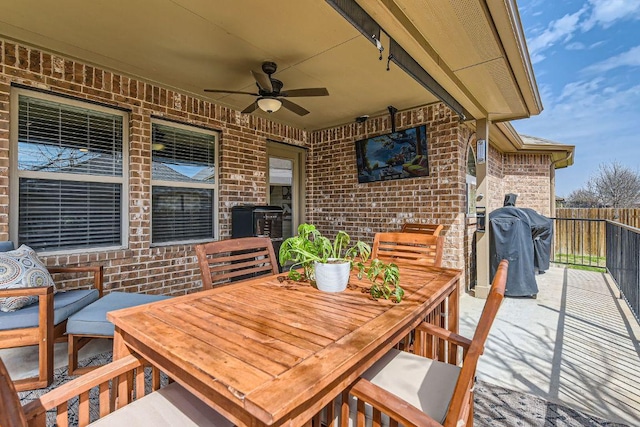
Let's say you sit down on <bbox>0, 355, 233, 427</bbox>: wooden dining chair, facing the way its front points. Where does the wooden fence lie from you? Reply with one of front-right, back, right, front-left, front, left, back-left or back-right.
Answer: front-right

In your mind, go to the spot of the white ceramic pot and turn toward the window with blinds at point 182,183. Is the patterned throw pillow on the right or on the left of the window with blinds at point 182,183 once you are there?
left

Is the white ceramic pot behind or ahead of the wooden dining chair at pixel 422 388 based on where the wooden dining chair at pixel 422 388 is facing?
ahead

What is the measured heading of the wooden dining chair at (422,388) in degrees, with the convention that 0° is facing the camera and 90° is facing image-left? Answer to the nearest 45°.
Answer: approximately 135°

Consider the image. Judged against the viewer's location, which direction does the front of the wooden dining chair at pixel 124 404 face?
facing away from the viewer and to the right of the viewer

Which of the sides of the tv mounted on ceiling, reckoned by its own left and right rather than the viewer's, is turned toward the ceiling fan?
front

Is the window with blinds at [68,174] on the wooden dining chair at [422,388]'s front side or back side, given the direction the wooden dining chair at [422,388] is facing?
on the front side

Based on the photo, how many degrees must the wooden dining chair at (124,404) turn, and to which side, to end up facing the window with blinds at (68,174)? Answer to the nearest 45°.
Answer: approximately 45° to its left

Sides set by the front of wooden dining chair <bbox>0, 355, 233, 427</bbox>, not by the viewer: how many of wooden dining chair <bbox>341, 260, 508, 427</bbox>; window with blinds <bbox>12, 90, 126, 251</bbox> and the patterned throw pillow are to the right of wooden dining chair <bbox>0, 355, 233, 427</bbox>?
1

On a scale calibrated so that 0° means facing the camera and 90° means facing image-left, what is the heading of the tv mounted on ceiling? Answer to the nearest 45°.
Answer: approximately 45°

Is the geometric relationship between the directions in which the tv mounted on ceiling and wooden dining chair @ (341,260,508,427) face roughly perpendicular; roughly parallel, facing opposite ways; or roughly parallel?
roughly perpendicular

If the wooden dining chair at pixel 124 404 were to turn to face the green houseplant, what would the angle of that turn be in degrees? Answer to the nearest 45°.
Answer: approximately 45° to its right

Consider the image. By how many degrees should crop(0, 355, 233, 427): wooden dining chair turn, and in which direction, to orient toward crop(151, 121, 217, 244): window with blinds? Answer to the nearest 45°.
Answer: approximately 45° to its left

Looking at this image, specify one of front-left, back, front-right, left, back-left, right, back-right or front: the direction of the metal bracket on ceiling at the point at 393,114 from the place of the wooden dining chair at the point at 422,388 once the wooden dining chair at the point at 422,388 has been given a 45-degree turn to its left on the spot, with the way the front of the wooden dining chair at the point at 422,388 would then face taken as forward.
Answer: right

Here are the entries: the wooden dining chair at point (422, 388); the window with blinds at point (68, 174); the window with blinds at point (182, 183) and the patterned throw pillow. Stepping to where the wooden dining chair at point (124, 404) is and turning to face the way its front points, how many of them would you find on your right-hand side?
1
